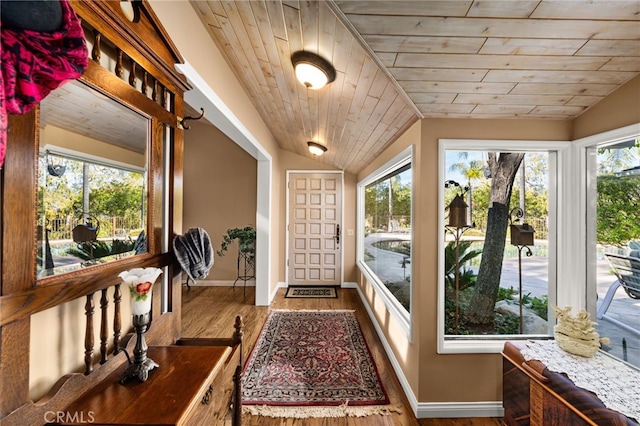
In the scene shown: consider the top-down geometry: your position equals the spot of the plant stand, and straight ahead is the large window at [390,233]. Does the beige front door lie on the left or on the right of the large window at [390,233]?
left

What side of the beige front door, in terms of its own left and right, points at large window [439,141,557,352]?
front

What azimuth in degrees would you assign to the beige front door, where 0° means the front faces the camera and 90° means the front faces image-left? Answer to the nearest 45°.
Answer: approximately 0°

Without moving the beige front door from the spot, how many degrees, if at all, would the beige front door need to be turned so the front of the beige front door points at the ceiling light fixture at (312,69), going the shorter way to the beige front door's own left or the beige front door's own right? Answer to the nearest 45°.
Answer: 0° — it already faces it

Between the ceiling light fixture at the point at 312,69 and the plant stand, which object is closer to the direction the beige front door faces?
the ceiling light fixture

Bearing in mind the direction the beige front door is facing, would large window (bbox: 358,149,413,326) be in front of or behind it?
in front

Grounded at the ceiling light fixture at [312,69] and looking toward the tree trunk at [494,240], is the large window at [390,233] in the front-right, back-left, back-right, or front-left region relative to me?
front-left

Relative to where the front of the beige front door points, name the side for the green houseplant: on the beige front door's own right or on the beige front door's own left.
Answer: on the beige front door's own right

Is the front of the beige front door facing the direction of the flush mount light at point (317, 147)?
yes

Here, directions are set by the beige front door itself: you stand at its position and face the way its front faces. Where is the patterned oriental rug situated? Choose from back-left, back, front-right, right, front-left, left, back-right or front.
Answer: front

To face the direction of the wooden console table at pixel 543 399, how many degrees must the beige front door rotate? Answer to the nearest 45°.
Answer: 0° — it already faces it

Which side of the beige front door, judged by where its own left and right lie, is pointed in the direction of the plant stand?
right

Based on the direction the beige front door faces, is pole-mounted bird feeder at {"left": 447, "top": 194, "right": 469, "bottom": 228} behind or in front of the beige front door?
in front

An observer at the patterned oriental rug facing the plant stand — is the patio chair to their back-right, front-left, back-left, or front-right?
back-right
